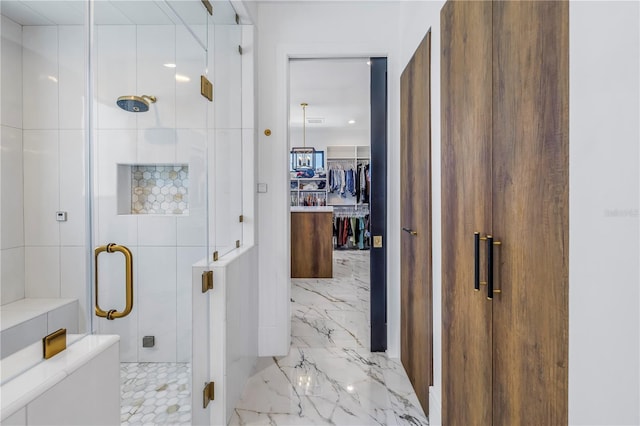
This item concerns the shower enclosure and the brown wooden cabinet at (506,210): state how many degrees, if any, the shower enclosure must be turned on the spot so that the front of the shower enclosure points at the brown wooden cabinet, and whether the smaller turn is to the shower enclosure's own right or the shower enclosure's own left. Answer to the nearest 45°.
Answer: approximately 45° to the shower enclosure's own left
